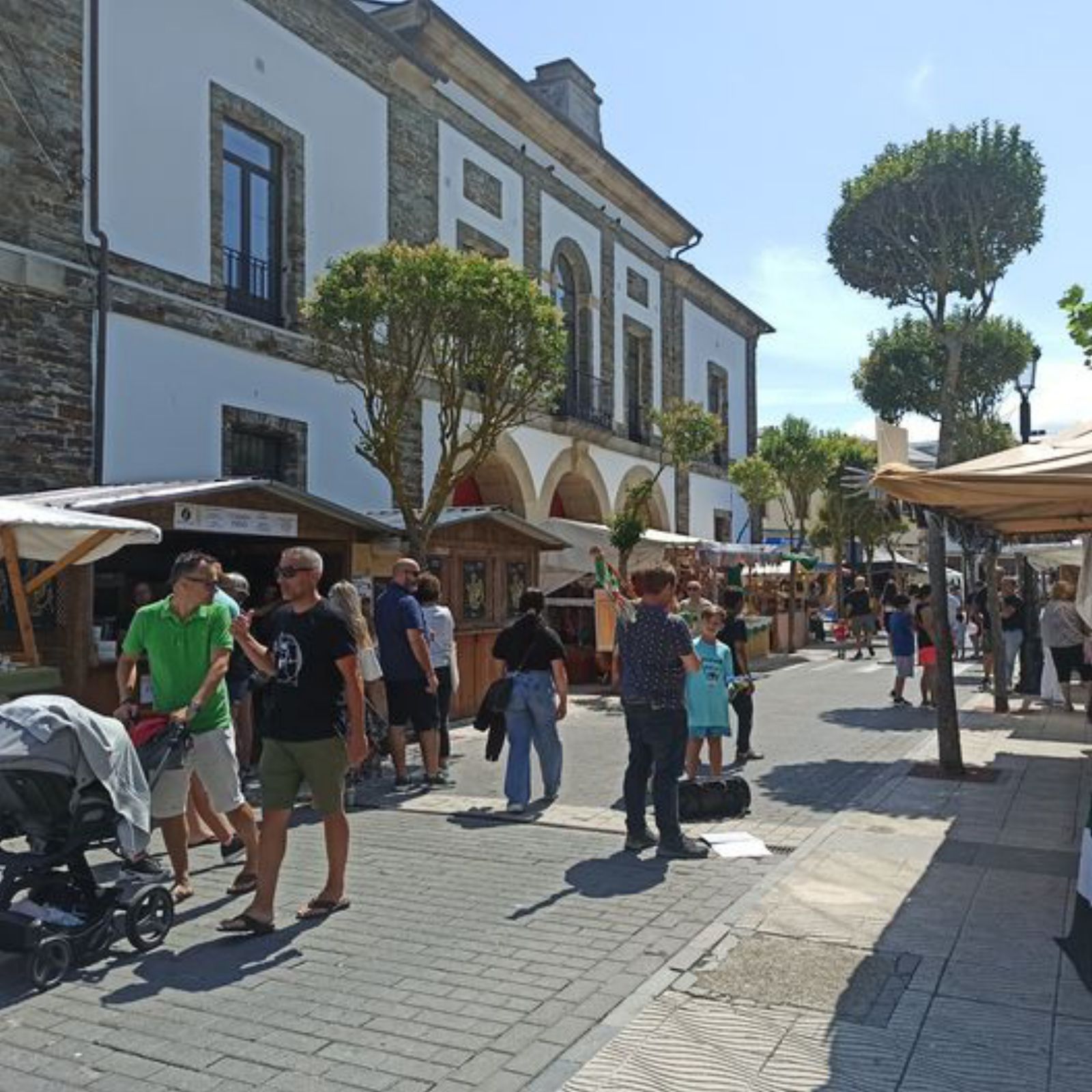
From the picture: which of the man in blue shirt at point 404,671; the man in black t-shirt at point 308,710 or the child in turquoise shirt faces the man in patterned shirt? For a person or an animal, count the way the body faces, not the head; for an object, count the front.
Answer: the child in turquoise shirt

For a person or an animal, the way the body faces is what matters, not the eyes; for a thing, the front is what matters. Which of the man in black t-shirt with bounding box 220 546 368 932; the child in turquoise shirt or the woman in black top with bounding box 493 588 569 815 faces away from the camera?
the woman in black top

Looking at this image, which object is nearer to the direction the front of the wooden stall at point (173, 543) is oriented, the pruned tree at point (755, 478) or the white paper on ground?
the white paper on ground

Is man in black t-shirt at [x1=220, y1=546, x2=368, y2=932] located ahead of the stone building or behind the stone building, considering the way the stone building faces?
ahead

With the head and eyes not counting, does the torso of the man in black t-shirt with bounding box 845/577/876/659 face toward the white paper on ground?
yes

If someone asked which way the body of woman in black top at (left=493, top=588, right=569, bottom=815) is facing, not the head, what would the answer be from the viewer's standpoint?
away from the camera

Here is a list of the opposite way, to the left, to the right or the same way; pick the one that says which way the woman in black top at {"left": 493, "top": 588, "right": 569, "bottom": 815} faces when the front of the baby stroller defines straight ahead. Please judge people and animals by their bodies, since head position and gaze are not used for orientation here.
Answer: the opposite way

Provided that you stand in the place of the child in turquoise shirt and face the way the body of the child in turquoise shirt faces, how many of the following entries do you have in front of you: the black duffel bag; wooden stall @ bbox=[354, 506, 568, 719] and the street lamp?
1

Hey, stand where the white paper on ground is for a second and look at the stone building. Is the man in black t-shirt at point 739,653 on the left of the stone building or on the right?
right

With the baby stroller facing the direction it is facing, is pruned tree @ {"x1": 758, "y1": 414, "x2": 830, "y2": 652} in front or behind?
behind

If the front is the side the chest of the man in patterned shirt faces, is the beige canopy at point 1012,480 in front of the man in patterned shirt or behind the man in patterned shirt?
in front

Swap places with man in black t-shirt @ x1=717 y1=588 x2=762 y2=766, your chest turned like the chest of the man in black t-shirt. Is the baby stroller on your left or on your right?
on your right

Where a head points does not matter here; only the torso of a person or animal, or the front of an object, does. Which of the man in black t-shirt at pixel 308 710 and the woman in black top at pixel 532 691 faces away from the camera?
the woman in black top
